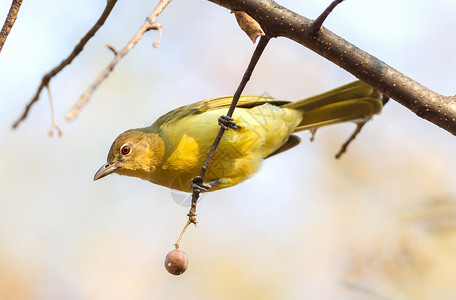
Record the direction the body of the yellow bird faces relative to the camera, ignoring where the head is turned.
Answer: to the viewer's left
